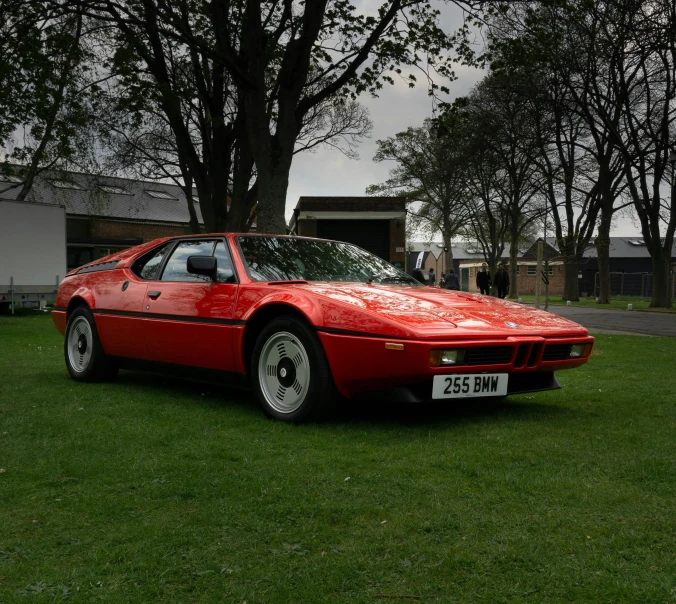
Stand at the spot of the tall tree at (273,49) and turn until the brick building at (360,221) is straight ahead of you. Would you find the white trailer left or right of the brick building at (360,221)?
left

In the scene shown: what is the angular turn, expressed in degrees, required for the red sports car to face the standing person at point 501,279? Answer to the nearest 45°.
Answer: approximately 135° to its left

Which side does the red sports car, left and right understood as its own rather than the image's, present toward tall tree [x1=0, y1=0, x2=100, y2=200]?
back

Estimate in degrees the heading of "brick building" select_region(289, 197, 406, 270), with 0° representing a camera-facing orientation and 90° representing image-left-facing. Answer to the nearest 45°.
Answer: approximately 0°

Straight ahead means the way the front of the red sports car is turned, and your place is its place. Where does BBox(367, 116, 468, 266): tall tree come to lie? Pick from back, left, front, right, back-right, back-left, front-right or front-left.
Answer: back-left

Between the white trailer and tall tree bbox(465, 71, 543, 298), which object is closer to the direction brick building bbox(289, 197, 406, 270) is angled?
the white trailer

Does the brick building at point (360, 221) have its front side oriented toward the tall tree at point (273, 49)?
yes

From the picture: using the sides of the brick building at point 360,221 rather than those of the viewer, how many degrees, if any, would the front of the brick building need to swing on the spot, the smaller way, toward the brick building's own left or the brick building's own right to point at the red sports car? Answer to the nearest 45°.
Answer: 0° — it already faces it

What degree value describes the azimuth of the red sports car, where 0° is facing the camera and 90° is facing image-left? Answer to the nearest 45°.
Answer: approximately 315°
